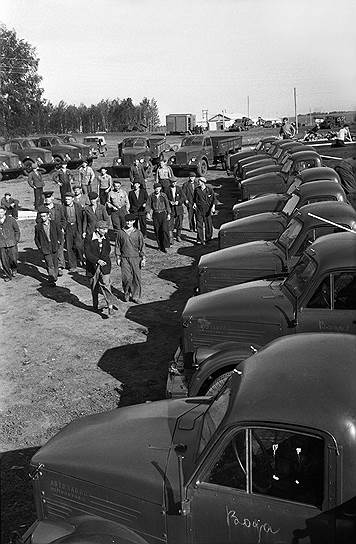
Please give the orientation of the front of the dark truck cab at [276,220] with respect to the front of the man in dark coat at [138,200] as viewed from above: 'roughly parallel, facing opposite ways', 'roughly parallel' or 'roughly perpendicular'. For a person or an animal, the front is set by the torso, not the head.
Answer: roughly perpendicular

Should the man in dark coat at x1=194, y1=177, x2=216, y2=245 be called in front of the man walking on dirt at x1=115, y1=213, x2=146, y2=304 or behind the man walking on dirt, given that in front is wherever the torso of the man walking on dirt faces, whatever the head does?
behind

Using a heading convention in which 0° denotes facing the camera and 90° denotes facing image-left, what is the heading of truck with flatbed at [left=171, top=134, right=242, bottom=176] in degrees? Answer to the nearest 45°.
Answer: approximately 45°

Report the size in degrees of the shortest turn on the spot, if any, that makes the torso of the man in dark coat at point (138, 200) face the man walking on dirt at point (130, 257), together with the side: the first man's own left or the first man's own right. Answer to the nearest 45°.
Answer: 0° — they already face them

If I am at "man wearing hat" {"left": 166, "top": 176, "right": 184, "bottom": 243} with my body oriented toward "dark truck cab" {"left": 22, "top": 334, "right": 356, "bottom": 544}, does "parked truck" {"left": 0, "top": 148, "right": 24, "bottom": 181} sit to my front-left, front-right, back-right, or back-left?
back-right

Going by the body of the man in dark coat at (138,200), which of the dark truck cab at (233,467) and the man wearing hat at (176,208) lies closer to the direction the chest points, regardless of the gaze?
the dark truck cab

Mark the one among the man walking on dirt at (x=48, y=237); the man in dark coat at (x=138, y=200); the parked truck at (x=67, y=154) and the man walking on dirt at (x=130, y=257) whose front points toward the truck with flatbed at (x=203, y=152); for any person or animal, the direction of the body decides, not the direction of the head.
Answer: the parked truck

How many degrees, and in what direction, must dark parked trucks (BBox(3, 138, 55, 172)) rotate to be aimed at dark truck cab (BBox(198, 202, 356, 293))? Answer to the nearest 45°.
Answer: approximately 45° to its right

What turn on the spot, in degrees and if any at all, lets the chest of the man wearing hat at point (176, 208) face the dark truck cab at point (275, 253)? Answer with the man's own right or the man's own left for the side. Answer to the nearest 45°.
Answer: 0° — they already face it

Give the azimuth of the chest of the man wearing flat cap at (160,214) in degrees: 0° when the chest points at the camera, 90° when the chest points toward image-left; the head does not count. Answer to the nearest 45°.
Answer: approximately 0°

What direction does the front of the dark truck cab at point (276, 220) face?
to the viewer's left

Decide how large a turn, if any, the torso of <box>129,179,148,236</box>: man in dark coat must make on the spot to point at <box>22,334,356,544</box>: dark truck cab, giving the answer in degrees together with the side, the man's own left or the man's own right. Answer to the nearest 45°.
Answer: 0° — they already face it

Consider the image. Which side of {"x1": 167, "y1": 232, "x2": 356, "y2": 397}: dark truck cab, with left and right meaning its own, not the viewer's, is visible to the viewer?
left
